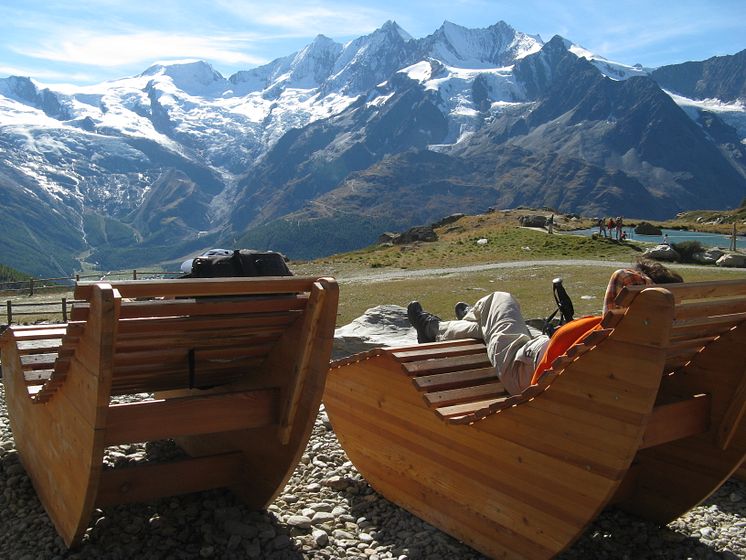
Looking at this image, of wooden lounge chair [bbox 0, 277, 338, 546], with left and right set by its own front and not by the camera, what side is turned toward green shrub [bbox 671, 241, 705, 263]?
right

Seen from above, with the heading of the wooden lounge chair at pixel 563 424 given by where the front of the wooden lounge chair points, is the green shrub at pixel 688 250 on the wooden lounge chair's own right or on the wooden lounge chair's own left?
on the wooden lounge chair's own right

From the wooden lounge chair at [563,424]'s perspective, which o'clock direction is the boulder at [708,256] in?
The boulder is roughly at 2 o'clock from the wooden lounge chair.

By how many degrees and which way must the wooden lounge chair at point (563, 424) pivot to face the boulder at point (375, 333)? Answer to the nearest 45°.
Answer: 0° — it already faces it

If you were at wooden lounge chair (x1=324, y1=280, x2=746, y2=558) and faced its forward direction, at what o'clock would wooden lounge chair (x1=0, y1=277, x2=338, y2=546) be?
wooden lounge chair (x1=0, y1=277, x2=338, y2=546) is roughly at 10 o'clock from wooden lounge chair (x1=324, y1=280, x2=746, y2=558).

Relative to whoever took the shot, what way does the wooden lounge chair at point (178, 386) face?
facing away from the viewer and to the left of the viewer

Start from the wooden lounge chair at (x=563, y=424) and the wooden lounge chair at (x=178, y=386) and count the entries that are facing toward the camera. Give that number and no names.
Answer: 0

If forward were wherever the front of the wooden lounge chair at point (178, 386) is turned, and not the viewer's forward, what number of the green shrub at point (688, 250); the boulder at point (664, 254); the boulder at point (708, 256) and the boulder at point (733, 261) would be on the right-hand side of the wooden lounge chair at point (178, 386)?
4

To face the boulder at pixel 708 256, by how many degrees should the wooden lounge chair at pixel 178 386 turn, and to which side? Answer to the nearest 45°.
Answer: approximately 90° to its right

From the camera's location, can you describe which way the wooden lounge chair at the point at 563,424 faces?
facing away from the viewer and to the left of the viewer

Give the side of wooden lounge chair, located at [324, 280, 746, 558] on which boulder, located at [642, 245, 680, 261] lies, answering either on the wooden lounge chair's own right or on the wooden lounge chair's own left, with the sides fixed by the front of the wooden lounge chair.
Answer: on the wooden lounge chair's own right

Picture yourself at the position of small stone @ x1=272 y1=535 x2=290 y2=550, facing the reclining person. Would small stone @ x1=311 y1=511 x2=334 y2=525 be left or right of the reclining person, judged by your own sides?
left
